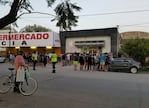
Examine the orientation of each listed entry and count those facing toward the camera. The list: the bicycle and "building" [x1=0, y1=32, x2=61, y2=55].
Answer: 1

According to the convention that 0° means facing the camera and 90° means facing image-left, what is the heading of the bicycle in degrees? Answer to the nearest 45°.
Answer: approximately 270°

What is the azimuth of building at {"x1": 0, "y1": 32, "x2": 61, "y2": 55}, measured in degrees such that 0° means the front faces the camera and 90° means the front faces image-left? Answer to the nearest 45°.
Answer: approximately 0°

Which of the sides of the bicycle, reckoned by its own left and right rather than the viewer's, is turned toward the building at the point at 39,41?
left

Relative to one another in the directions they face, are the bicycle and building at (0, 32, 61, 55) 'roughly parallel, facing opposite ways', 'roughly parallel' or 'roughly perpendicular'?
roughly perpendicular

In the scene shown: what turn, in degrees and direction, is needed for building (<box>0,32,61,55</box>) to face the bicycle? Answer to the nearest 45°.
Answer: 0° — it already faces it
